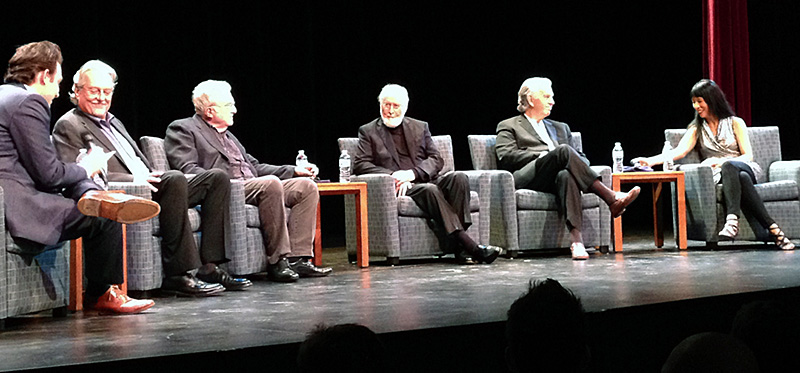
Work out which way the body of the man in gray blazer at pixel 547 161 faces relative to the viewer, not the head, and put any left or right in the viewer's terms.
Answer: facing the viewer and to the right of the viewer

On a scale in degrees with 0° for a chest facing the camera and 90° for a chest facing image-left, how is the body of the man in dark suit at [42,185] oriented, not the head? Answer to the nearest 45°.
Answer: approximately 270°

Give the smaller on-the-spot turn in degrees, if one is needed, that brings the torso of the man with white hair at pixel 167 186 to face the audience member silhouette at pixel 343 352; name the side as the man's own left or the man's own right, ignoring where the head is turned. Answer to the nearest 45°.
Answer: approximately 45° to the man's own right

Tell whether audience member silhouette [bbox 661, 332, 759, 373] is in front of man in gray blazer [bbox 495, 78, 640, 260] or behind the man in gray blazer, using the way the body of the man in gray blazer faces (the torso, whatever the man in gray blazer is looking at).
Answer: in front

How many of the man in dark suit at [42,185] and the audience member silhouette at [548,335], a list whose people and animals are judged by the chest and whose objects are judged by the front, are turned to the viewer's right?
1

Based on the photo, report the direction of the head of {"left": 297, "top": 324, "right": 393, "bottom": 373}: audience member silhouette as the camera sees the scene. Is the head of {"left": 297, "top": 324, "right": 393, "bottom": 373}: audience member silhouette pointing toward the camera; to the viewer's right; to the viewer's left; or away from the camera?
away from the camera

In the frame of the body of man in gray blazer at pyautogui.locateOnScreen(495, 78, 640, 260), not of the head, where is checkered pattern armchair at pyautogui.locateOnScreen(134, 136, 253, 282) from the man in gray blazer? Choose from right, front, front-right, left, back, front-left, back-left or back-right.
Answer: right

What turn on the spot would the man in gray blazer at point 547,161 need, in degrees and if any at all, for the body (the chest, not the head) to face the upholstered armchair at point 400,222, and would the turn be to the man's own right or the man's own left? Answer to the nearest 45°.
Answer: approximately 90° to the man's own right

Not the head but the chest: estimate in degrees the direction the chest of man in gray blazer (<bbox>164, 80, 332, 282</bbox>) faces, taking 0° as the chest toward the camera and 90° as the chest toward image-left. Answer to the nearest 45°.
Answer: approximately 315°

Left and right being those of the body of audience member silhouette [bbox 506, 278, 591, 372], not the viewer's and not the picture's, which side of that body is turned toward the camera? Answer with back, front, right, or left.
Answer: back

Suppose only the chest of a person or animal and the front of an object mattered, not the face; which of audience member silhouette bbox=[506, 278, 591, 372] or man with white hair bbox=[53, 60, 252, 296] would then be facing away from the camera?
the audience member silhouette

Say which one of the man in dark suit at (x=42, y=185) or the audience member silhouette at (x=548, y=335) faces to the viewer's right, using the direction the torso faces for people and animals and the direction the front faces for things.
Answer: the man in dark suit

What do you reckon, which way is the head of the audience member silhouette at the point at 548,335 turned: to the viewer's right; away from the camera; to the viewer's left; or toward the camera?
away from the camera
